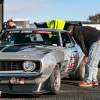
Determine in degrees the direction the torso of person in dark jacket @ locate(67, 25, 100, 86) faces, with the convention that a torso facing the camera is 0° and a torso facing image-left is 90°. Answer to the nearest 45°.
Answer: approximately 90°

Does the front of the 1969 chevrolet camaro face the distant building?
no

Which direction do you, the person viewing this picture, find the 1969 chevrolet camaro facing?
facing the viewer and to the left of the viewer

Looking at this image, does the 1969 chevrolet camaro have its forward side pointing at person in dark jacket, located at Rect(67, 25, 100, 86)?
no

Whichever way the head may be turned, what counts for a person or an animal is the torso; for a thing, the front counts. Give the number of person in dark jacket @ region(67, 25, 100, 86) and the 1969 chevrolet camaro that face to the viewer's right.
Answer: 0

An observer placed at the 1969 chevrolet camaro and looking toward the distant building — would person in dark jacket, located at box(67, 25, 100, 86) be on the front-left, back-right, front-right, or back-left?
front-right

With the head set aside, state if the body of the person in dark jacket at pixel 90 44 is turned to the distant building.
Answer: no
